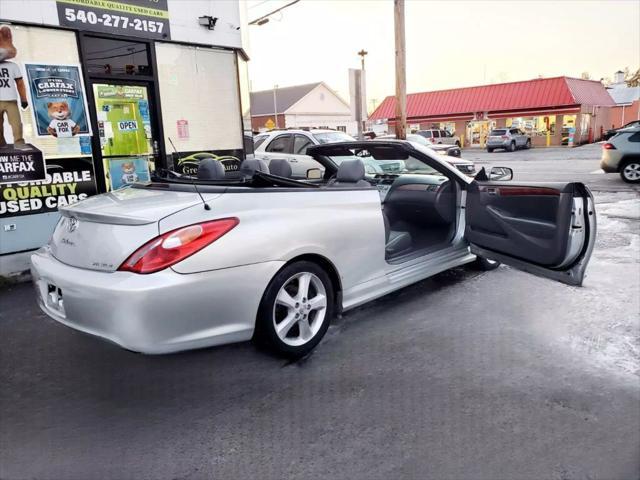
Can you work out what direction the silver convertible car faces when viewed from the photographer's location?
facing away from the viewer and to the right of the viewer

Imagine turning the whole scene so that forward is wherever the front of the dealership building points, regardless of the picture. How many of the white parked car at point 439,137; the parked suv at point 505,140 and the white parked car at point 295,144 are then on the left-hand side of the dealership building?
3

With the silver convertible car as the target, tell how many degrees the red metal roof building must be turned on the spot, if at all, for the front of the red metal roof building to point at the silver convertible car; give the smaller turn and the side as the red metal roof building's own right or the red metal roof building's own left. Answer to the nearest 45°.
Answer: approximately 45° to the red metal roof building's own left

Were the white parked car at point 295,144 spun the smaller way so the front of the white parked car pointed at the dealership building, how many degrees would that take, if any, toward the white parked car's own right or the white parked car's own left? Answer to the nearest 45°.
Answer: approximately 45° to the white parked car's own right

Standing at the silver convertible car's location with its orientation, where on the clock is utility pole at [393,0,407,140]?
The utility pole is roughly at 11 o'clock from the silver convertible car.

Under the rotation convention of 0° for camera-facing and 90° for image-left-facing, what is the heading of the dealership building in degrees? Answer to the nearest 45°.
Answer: approximately 315°

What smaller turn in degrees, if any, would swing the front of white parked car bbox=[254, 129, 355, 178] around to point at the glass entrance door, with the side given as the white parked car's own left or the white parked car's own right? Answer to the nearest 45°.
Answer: approximately 45° to the white parked car's own right

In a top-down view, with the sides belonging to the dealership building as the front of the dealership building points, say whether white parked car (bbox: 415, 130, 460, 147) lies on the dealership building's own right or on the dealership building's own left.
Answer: on the dealership building's own left
